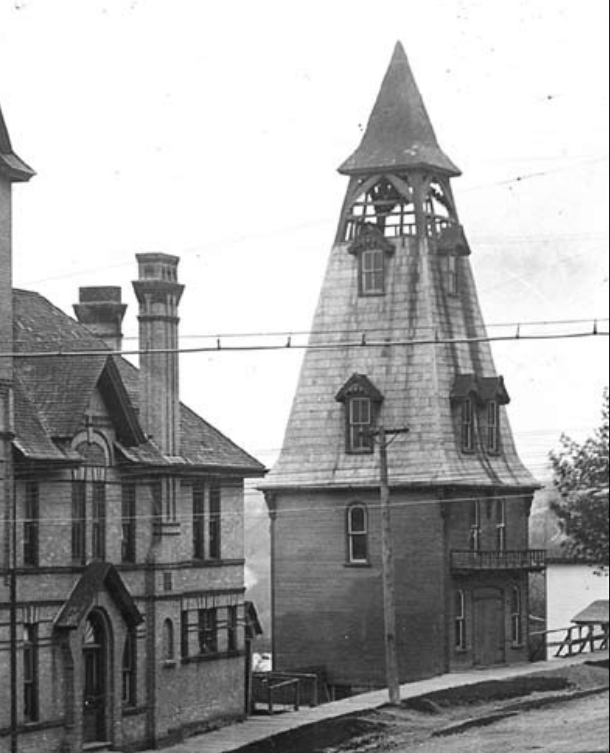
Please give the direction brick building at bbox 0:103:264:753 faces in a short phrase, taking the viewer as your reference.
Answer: facing the viewer and to the right of the viewer

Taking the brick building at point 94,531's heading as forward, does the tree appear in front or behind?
in front
